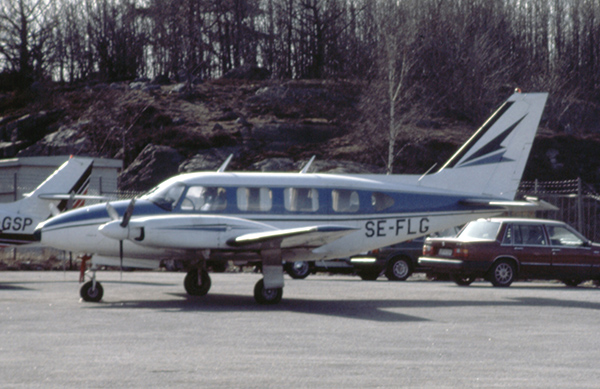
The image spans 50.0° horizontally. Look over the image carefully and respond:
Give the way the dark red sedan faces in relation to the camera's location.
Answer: facing away from the viewer and to the right of the viewer

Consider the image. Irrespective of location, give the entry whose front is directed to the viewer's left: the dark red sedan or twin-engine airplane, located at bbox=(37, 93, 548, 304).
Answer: the twin-engine airplane

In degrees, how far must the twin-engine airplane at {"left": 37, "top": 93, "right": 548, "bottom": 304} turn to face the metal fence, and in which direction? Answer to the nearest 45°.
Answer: approximately 135° to its right

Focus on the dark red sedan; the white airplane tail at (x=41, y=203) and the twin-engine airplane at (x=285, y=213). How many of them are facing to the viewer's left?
2

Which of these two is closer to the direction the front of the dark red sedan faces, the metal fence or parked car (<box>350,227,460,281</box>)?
the metal fence

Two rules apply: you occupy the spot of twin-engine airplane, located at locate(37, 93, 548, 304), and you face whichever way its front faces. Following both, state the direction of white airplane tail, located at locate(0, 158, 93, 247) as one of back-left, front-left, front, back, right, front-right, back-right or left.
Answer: front-right

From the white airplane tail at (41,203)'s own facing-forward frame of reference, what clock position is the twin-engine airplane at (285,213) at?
the twin-engine airplane at (285,213) is roughly at 8 o'clock from the white airplane tail at (41,203).

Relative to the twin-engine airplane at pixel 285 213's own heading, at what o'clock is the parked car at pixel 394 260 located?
The parked car is roughly at 4 o'clock from the twin-engine airplane.

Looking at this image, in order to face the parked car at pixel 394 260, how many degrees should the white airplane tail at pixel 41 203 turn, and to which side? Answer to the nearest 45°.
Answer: approximately 180°

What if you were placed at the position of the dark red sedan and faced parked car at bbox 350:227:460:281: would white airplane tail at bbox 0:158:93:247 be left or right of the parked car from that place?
left

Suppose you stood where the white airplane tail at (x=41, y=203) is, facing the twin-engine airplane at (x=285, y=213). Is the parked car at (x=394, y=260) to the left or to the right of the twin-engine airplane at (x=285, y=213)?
left

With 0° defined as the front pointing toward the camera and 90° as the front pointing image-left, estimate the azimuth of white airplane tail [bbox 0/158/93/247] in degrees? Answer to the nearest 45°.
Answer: approximately 90°

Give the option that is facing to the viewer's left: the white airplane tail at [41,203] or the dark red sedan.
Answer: the white airplane tail

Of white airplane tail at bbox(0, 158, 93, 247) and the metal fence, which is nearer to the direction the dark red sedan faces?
the metal fence

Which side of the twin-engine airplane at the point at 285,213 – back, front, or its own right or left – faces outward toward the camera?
left
